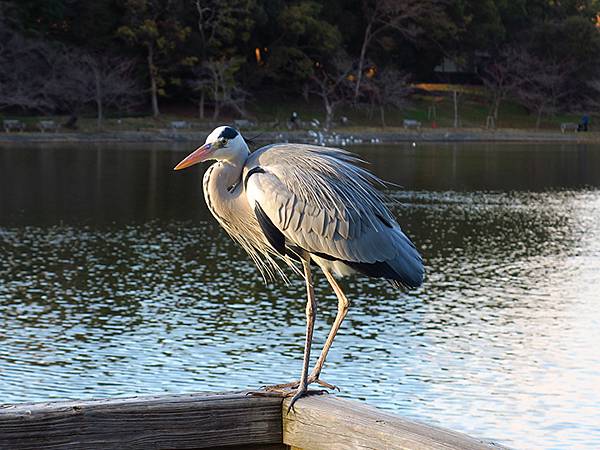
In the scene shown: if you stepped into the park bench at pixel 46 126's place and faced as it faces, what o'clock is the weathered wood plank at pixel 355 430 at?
The weathered wood plank is roughly at 12 o'clock from the park bench.

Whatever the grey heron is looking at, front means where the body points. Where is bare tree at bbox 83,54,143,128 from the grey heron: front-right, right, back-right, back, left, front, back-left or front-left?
right

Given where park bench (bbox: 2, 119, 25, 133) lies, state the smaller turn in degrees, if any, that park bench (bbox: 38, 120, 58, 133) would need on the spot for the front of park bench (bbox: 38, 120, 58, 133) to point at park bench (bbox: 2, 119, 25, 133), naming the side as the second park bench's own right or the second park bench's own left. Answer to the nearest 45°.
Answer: approximately 90° to the second park bench's own right

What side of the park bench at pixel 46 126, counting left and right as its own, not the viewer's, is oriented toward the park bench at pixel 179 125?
left

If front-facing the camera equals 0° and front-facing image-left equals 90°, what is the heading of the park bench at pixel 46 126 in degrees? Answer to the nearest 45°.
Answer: approximately 0°

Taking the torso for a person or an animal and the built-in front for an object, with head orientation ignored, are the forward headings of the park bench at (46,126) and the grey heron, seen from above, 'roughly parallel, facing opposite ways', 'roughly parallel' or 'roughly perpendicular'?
roughly perpendicular

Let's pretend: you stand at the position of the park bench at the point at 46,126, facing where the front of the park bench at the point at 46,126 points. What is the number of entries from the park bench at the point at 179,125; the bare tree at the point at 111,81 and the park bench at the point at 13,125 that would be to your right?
1

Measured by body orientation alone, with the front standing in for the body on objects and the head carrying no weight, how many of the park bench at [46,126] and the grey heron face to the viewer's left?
1

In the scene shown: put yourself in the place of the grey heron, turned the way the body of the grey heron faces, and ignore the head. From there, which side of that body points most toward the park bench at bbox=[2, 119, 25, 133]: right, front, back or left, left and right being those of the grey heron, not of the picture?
right

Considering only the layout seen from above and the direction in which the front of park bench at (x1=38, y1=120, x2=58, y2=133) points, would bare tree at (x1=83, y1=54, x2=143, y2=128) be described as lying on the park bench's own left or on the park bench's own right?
on the park bench's own left

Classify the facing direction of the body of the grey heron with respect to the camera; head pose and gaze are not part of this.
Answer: to the viewer's left

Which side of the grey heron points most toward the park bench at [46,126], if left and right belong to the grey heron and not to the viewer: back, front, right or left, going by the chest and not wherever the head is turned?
right
